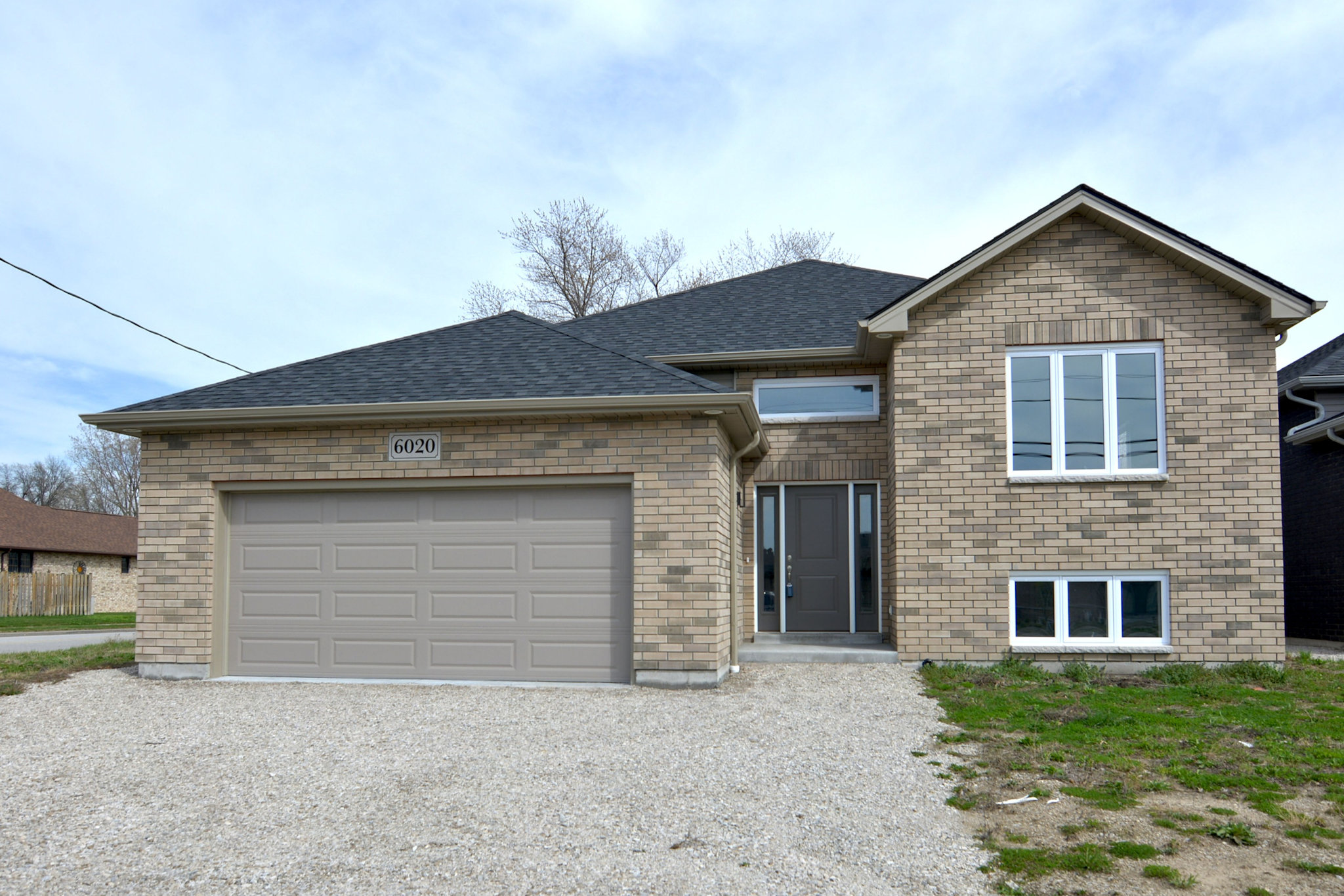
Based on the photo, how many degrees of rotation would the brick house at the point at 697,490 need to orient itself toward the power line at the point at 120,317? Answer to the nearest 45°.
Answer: approximately 135° to its right

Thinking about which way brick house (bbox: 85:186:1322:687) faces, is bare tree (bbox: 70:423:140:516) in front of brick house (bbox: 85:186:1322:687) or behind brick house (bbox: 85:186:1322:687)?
behind

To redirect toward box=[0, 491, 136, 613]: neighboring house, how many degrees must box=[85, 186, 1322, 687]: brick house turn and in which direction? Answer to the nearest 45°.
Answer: approximately 135° to its right

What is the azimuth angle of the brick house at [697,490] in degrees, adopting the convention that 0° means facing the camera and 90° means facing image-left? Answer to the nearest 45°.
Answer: approximately 0°
